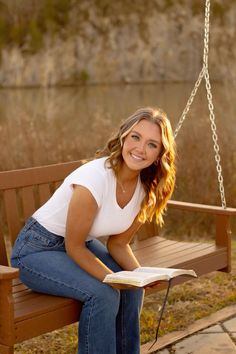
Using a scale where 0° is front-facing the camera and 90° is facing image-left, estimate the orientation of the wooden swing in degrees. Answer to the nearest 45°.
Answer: approximately 315°

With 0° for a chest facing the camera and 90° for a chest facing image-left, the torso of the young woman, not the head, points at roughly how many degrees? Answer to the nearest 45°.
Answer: approximately 315°
